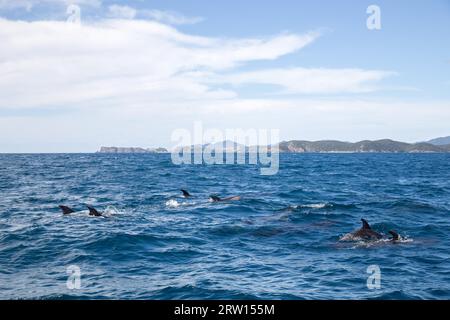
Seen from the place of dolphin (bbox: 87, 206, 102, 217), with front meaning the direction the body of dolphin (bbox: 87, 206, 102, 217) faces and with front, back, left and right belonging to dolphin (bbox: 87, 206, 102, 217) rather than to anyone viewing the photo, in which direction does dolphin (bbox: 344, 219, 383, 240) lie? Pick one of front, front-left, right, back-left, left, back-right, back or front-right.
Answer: front-right

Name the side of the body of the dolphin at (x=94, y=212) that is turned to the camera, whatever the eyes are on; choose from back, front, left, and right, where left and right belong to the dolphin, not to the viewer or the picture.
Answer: right

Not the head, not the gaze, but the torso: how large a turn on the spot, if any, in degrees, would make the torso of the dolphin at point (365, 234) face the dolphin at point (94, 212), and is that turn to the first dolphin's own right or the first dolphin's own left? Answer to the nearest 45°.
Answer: approximately 180°

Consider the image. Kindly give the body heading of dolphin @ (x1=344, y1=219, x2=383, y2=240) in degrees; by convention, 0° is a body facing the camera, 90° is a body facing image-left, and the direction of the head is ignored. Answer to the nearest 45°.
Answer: approximately 270°

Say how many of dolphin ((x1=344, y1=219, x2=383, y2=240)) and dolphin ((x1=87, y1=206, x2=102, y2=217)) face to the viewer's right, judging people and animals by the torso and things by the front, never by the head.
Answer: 2
